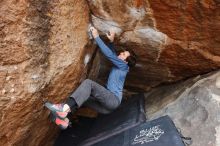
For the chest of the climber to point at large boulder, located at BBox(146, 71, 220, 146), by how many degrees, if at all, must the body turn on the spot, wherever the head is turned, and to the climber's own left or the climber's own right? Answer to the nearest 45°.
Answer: approximately 180°

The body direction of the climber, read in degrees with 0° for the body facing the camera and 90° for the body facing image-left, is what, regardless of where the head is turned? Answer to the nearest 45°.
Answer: approximately 90°

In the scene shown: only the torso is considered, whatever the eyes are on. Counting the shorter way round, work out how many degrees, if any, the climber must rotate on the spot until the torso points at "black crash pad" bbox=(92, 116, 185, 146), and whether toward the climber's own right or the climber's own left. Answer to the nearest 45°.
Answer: approximately 135° to the climber's own left
